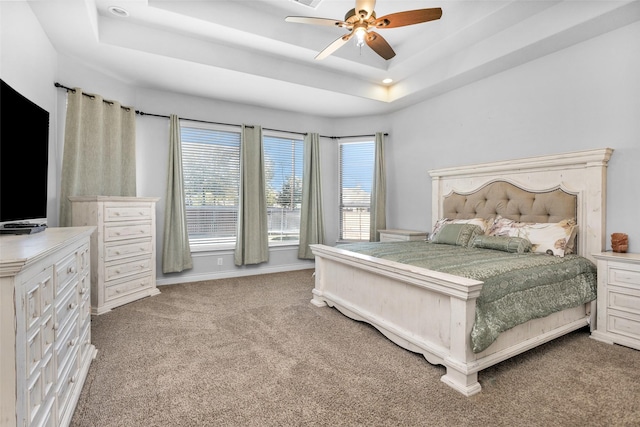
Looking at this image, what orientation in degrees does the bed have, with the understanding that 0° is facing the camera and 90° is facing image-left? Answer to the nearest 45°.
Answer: approximately 45°

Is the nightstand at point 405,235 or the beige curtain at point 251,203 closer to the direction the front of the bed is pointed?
the beige curtain

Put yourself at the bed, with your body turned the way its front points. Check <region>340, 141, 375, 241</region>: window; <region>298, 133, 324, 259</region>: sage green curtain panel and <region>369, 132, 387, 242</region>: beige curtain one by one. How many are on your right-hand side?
3

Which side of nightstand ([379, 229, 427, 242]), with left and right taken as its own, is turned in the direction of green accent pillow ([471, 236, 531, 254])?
left

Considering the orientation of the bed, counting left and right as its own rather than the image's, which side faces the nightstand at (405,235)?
right

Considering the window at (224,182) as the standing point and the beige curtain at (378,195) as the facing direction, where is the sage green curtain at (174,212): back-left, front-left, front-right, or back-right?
back-right

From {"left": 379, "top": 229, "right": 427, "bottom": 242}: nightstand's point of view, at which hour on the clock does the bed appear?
The bed is roughly at 10 o'clock from the nightstand.

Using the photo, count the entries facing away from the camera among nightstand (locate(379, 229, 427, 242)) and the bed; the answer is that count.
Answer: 0

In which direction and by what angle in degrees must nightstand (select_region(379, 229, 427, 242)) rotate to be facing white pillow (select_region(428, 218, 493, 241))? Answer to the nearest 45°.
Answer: approximately 90° to its left

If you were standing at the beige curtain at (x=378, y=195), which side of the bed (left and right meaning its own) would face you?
right

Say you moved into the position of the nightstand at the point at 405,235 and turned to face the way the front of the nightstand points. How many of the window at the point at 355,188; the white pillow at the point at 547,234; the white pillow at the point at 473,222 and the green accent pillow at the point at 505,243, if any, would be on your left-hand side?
3

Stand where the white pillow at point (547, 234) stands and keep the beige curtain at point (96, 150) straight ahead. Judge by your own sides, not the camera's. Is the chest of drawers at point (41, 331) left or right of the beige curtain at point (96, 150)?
left

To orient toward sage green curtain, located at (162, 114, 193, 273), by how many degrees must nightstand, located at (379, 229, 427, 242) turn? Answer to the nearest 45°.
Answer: approximately 45° to its right

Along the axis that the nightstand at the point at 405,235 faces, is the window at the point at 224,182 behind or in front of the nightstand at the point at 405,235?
in front

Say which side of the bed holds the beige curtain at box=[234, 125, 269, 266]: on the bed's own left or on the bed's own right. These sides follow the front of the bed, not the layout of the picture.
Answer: on the bed's own right
